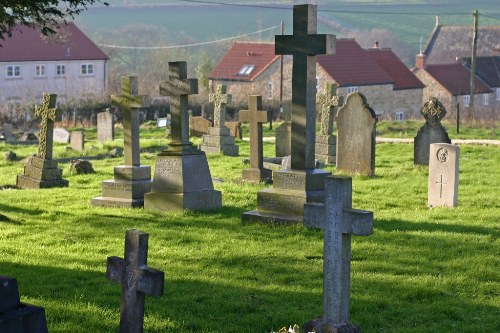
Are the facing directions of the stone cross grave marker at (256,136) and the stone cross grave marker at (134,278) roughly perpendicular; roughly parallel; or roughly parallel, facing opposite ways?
roughly parallel

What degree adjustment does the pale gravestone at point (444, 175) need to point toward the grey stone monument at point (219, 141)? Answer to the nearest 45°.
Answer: approximately 90° to its right

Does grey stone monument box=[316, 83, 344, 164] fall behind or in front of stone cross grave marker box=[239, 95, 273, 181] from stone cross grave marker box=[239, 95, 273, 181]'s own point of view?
behind

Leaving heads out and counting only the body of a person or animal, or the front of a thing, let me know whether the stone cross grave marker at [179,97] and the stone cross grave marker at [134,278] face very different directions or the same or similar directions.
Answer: same or similar directions

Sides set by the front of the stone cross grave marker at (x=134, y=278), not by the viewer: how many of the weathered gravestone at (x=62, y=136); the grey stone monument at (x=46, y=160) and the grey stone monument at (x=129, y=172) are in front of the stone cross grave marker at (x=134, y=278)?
0

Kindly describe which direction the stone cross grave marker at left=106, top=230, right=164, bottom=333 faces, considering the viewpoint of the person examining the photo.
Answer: facing the viewer and to the left of the viewer

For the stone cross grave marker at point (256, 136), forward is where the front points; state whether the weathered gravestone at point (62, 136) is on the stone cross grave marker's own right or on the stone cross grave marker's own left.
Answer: on the stone cross grave marker's own right

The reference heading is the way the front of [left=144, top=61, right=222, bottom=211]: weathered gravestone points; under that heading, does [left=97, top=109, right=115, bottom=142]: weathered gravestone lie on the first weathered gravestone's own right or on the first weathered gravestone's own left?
on the first weathered gravestone's own right

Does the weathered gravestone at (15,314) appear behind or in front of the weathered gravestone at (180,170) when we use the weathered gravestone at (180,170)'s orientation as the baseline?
in front

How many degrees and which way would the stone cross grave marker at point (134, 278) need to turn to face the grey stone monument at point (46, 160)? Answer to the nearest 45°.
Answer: approximately 135° to its right

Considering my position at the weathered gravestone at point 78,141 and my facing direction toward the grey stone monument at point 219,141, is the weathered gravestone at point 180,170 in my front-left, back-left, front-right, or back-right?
front-right

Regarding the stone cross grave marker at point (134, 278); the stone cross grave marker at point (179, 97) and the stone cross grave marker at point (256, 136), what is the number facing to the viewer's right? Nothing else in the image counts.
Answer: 0

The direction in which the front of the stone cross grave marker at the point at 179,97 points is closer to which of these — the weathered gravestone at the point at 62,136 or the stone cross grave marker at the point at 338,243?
the stone cross grave marker

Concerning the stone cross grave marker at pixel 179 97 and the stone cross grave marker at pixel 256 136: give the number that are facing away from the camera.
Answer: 0

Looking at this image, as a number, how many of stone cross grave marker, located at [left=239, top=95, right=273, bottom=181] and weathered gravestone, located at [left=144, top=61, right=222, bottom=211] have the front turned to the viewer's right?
0

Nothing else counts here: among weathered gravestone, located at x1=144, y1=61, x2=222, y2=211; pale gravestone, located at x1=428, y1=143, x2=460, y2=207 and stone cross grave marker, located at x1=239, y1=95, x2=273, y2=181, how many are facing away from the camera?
0

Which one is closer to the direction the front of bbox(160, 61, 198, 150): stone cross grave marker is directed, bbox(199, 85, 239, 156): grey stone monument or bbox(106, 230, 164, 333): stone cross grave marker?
the stone cross grave marker

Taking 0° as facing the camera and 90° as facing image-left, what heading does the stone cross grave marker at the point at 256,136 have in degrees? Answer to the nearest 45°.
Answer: approximately 45°
